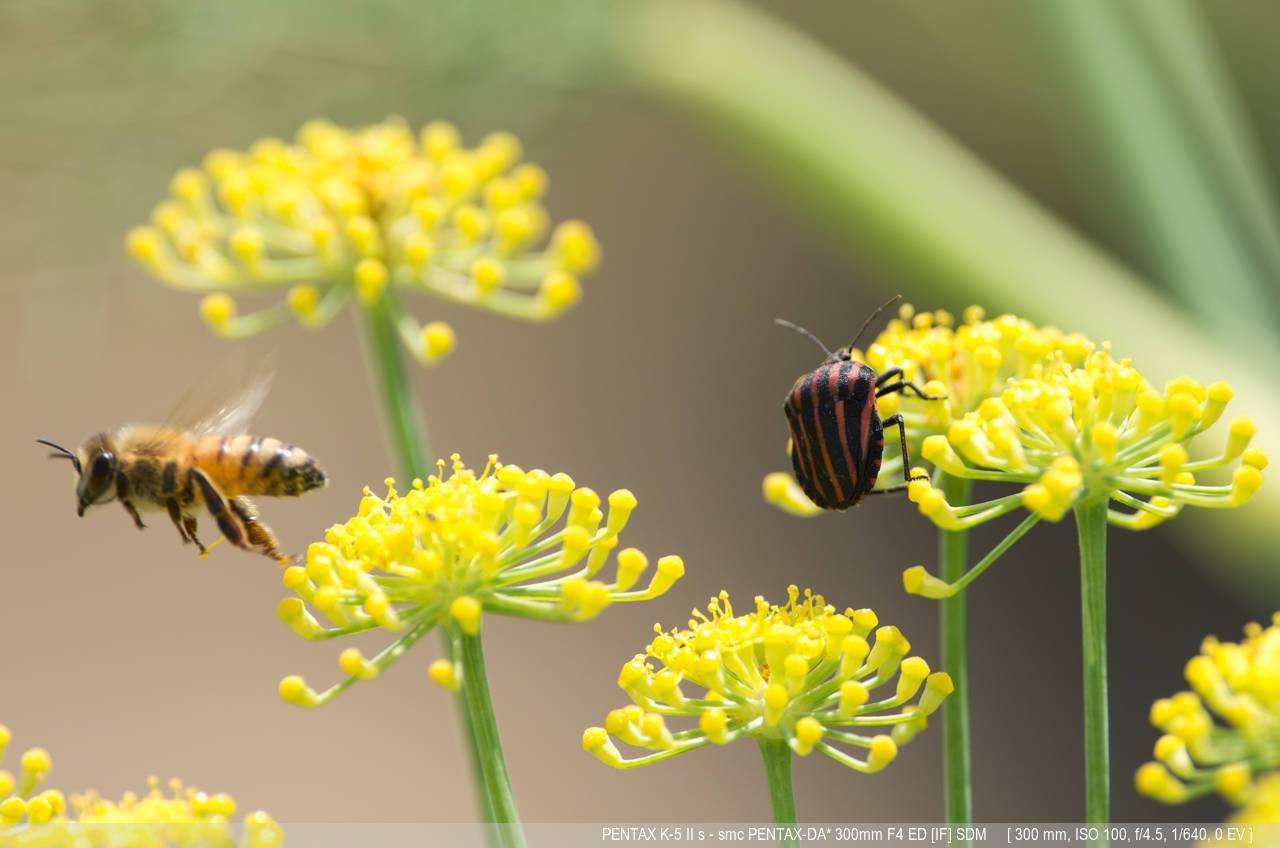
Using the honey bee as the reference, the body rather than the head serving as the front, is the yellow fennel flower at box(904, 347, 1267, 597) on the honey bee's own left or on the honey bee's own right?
on the honey bee's own left

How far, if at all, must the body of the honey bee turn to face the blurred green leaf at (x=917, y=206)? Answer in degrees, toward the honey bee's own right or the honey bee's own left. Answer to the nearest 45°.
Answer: approximately 135° to the honey bee's own right

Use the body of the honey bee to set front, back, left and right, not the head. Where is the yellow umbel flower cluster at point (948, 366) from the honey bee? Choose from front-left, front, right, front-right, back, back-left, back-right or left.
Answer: back-left

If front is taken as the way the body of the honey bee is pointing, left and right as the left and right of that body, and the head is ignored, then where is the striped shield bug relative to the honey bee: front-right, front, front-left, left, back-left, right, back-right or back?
back-left

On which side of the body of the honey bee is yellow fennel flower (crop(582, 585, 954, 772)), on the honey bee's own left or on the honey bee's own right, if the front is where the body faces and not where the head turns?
on the honey bee's own left

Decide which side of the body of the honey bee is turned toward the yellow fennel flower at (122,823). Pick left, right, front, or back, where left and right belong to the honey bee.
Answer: left

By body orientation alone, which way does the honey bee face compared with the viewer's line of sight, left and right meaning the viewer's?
facing to the left of the viewer

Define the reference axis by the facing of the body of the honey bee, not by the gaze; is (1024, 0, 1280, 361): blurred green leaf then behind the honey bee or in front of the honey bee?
behind
